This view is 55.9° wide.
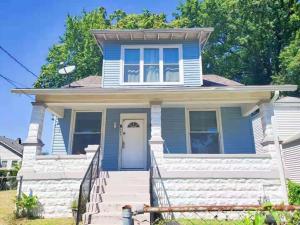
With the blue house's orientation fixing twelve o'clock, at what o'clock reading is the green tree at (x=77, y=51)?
The green tree is roughly at 5 o'clock from the blue house.

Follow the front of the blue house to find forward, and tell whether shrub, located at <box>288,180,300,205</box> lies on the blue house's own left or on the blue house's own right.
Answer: on the blue house's own left

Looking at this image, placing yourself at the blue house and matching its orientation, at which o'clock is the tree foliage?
The tree foliage is roughly at 7 o'clock from the blue house.

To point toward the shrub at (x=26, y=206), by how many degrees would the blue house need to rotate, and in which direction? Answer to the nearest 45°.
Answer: approximately 90° to its right

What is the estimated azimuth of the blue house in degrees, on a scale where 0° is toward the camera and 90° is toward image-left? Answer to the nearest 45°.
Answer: approximately 0°

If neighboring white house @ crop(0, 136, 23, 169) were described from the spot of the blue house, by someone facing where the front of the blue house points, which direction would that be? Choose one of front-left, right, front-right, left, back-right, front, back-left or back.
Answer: back-right

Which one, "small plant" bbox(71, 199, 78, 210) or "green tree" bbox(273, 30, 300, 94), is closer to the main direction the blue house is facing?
the small plant

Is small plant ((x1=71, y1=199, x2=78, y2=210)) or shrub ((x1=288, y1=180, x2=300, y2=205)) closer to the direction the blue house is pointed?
the small plant

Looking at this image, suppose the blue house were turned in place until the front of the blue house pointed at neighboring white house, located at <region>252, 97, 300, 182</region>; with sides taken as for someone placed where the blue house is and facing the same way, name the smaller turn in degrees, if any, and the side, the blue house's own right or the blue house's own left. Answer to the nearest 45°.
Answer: approximately 135° to the blue house's own left

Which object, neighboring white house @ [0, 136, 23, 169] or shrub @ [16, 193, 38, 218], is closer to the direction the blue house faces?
the shrub
